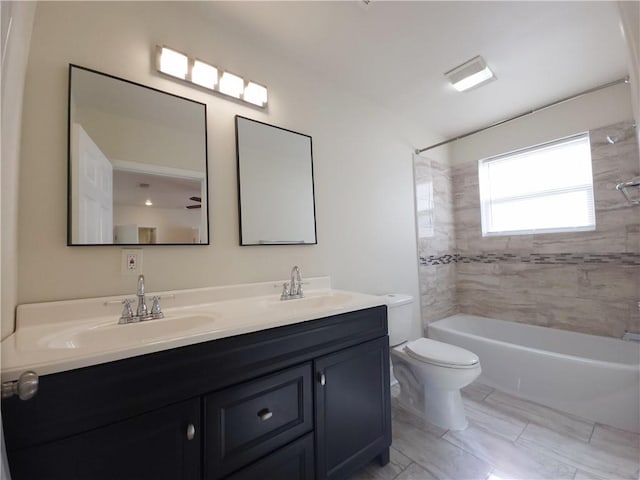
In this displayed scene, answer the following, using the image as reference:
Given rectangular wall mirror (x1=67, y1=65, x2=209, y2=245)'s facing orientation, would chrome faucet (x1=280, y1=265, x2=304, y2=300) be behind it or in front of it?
in front

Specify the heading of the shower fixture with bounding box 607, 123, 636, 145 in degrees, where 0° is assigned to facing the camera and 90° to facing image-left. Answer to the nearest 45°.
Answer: approximately 90°

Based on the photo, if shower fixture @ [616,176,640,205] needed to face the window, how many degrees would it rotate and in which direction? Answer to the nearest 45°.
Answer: approximately 45° to its right

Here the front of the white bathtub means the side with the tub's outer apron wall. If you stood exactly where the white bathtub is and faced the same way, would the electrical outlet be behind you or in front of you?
in front

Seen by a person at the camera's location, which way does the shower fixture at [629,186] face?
facing to the left of the viewer

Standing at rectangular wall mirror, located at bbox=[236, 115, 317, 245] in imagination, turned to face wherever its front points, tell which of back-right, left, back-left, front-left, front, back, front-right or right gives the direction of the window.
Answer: front-left

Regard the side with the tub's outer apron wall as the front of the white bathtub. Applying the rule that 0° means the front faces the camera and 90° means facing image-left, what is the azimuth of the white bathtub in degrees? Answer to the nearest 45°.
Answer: approximately 45°

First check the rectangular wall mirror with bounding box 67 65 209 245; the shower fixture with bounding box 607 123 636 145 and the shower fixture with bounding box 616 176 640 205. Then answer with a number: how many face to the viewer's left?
2

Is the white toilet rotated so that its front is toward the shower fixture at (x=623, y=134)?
no

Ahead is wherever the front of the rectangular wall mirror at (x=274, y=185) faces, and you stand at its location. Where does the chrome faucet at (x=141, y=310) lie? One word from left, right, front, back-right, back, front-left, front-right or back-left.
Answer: right
